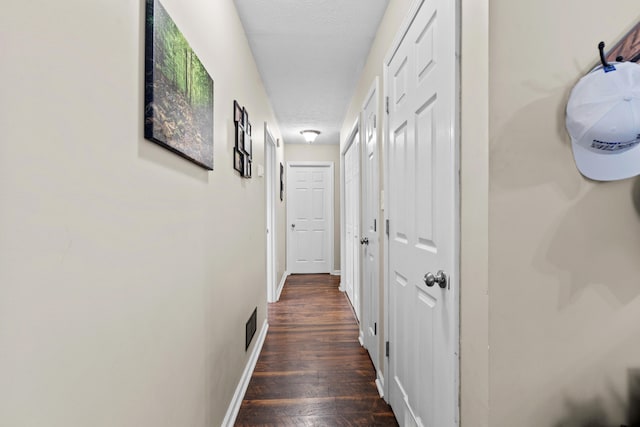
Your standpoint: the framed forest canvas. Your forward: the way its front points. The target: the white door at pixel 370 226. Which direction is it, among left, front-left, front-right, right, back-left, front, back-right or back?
left

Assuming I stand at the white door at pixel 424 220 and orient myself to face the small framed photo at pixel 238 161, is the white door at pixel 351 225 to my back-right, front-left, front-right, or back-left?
front-right

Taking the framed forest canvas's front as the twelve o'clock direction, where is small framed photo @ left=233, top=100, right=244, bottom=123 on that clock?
The small framed photo is roughly at 8 o'clock from the framed forest canvas.

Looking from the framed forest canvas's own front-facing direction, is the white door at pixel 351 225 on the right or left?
on its left

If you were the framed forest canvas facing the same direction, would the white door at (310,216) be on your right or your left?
on your left

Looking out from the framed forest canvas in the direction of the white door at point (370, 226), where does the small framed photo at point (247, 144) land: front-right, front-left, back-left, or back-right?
front-left

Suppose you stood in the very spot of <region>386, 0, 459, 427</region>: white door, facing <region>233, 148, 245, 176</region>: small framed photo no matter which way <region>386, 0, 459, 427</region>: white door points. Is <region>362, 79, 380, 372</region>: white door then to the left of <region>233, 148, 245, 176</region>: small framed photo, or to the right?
right

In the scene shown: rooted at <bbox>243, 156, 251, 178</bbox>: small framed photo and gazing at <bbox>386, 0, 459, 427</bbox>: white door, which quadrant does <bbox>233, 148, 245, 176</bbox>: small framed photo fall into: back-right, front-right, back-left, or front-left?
front-right

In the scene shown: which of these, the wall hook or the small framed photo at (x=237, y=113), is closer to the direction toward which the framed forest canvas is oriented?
the wall hook

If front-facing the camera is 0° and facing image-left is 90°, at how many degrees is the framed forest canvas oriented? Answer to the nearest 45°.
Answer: approximately 315°

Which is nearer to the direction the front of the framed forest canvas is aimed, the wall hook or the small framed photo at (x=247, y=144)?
the wall hook

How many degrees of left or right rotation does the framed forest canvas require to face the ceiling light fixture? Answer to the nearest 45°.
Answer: approximately 90° to its left

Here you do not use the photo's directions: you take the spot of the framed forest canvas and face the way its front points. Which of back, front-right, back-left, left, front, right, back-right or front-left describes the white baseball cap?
front

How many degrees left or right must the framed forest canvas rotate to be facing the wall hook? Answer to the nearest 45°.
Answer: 0° — it already faces it
